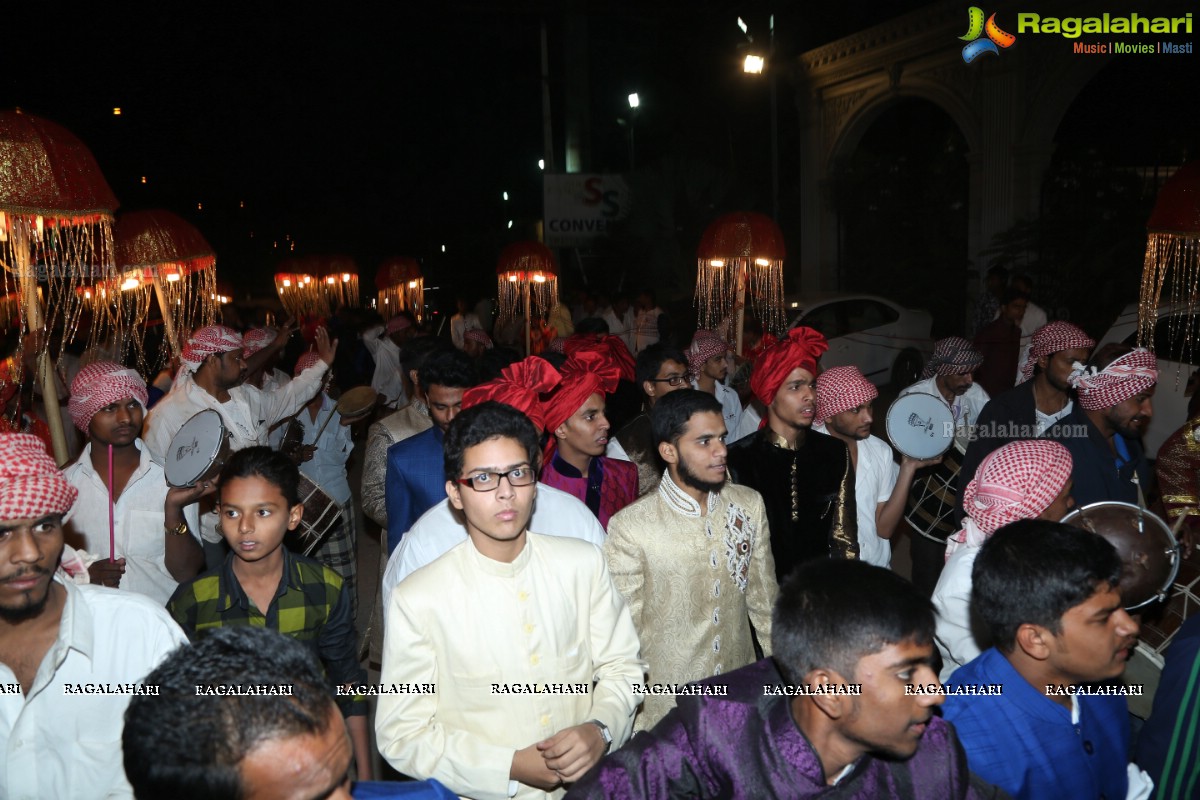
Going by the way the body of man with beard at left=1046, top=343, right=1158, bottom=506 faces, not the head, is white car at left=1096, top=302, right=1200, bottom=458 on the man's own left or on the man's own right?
on the man's own left

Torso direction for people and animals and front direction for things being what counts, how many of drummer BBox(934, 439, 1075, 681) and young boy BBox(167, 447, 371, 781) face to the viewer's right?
1

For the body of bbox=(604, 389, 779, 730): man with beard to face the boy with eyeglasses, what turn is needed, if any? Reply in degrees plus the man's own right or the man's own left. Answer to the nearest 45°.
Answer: approximately 90° to the man's own right

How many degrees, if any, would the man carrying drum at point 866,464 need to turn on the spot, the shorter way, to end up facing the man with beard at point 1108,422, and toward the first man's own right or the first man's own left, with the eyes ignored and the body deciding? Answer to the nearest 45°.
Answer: approximately 90° to the first man's own left

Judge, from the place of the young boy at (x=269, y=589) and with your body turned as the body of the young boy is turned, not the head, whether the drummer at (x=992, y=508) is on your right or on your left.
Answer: on your left

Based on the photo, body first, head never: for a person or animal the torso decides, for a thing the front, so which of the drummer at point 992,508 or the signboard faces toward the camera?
the signboard

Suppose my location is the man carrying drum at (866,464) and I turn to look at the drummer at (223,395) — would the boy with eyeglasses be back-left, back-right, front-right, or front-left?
front-left

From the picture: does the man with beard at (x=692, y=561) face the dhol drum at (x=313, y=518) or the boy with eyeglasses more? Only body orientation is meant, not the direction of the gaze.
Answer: the boy with eyeglasses

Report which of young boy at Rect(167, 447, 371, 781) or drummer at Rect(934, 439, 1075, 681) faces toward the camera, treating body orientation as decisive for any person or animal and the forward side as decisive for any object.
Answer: the young boy

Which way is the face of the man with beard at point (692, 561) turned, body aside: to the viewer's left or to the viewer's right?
to the viewer's right

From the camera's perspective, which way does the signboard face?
toward the camera

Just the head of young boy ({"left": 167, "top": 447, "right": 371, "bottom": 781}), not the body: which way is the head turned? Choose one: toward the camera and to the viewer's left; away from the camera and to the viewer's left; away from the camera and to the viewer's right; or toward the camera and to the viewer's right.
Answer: toward the camera and to the viewer's left

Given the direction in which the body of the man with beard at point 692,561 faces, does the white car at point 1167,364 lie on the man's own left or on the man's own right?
on the man's own left

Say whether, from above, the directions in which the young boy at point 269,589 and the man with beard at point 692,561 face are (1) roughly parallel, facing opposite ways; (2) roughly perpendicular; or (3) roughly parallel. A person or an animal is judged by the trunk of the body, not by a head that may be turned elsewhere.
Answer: roughly parallel

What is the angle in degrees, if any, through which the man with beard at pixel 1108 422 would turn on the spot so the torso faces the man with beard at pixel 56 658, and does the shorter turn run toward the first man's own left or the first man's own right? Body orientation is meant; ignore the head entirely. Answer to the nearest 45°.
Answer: approximately 90° to the first man's own right

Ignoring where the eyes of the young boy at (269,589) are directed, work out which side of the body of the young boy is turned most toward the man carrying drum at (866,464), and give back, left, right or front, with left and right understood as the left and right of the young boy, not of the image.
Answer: left

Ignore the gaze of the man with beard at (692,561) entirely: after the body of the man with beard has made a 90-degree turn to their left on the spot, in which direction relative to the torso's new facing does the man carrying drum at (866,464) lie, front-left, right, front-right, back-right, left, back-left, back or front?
front

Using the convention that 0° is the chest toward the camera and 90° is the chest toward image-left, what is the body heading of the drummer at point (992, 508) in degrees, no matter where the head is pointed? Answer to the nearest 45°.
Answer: approximately 270°

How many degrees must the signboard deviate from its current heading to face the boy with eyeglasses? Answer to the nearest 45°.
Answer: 0° — it already faces them

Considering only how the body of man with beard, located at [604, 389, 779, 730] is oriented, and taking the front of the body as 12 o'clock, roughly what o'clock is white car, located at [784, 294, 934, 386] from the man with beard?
The white car is roughly at 8 o'clock from the man with beard.

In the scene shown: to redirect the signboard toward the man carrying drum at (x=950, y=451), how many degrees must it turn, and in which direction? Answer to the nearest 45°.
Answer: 0° — it already faces them
